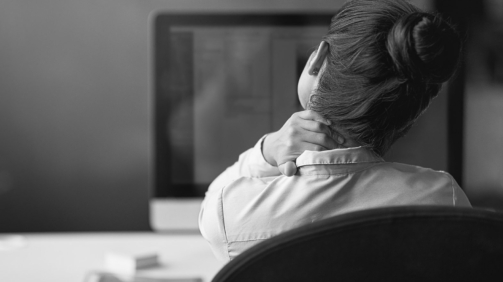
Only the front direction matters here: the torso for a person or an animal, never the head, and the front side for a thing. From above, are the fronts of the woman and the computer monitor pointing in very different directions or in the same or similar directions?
very different directions

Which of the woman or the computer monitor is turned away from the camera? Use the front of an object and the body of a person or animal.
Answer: the woman

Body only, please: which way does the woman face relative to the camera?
away from the camera

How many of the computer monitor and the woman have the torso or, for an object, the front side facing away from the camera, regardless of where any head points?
1

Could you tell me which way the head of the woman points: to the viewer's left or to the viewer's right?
to the viewer's left

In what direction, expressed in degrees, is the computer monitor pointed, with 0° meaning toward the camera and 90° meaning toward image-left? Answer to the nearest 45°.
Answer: approximately 0°
